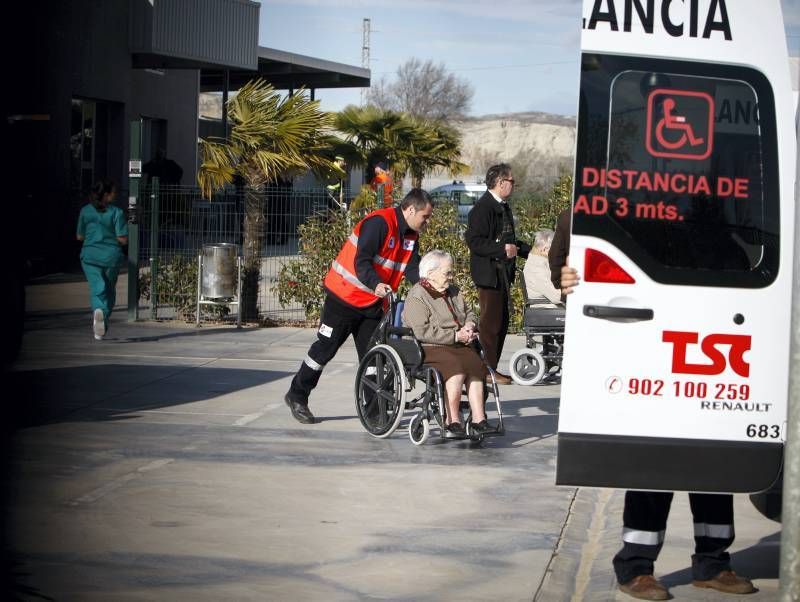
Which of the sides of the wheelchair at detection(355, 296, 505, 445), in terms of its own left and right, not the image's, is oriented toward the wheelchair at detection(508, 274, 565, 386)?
left

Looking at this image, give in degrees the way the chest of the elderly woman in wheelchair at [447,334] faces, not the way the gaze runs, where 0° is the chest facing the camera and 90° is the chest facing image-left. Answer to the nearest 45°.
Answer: approximately 315°

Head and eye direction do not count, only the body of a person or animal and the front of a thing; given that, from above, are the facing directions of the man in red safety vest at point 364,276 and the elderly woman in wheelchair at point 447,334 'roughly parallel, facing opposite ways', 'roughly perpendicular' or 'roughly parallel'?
roughly parallel

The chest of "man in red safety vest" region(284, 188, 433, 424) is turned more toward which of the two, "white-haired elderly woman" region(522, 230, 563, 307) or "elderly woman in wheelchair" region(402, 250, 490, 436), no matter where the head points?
the elderly woman in wheelchair

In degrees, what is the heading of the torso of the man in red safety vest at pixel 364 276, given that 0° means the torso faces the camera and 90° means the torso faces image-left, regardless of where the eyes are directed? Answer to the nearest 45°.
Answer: approximately 315°

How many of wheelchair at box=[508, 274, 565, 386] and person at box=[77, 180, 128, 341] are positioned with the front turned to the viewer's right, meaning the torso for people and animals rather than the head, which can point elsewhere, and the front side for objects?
1

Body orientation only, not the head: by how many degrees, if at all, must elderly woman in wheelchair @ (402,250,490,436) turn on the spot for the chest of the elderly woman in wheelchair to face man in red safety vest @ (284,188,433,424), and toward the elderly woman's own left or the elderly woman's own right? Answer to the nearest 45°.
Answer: approximately 180°

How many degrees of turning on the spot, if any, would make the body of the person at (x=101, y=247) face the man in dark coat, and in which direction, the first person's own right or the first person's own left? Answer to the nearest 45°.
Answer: approximately 135° to the first person's own right

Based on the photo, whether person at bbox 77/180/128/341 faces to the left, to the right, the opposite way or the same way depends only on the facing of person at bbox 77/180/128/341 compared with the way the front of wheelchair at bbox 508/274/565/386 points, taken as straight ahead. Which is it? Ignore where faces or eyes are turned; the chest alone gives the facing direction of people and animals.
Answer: to the left

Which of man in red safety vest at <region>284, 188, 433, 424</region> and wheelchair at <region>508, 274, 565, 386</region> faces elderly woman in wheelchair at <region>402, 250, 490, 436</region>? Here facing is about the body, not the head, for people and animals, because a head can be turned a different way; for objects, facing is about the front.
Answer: the man in red safety vest

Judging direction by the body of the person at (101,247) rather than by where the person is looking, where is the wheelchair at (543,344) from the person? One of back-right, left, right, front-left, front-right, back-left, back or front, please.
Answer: back-right

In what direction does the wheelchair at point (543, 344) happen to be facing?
to the viewer's right

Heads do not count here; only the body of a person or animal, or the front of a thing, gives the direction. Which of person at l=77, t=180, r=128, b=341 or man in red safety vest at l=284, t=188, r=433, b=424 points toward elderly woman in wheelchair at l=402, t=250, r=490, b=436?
the man in red safety vest

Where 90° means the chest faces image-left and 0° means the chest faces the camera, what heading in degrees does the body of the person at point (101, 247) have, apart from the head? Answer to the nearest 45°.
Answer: approximately 180°

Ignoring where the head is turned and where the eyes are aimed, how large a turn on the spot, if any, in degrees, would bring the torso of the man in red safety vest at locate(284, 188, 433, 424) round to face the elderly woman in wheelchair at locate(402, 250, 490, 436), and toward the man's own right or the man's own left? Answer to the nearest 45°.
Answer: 0° — they already face them
